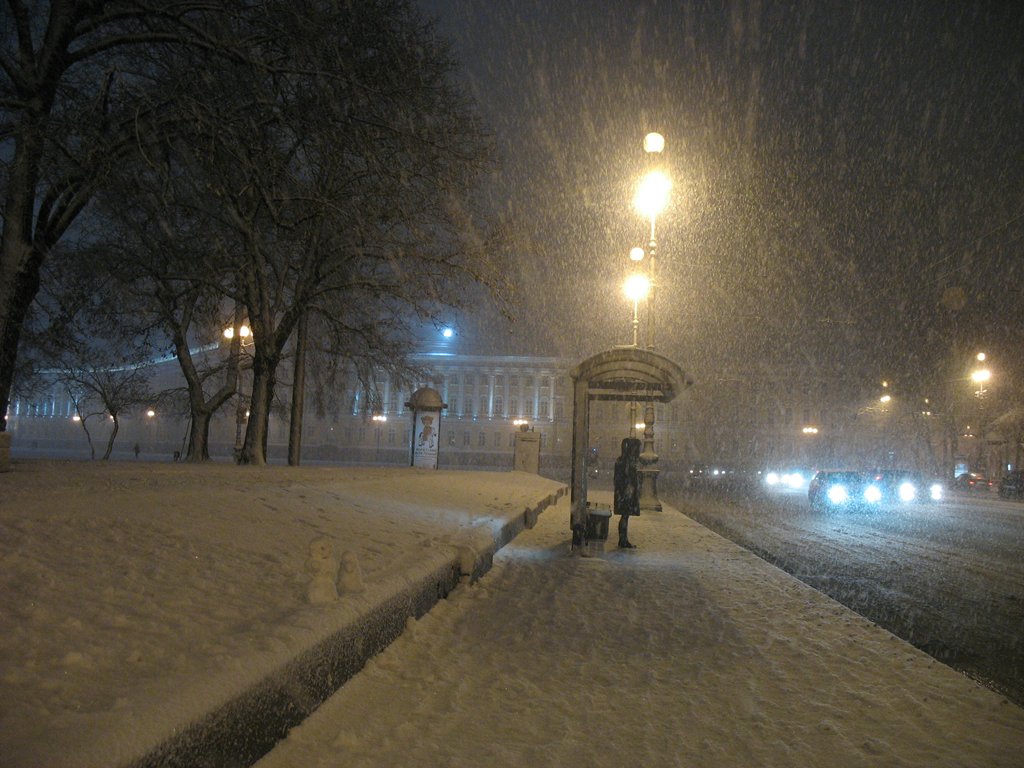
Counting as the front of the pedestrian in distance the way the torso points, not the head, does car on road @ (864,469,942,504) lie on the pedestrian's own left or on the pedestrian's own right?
on the pedestrian's own left

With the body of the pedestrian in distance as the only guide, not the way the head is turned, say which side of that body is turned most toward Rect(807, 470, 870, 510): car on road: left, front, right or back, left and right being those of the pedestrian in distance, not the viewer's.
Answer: left

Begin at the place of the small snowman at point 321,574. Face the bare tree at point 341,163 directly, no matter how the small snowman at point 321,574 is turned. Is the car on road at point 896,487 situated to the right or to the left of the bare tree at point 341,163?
right

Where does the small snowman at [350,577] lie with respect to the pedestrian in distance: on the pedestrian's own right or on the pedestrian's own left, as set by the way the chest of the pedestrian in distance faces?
on the pedestrian's own right
